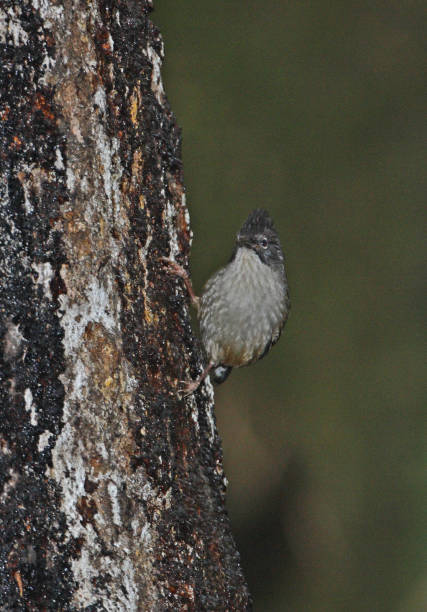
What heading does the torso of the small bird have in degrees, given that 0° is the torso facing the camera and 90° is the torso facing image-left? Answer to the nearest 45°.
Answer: approximately 45°
